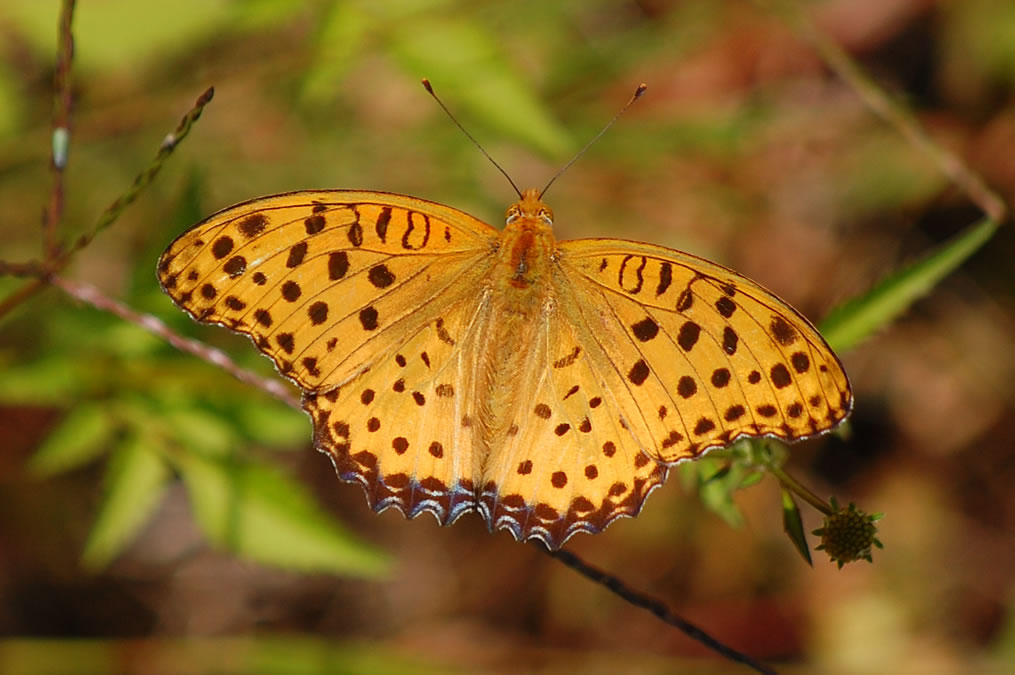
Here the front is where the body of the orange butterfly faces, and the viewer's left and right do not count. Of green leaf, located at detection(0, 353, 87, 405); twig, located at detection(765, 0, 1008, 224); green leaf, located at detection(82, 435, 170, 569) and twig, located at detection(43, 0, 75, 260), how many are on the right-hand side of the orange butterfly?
1

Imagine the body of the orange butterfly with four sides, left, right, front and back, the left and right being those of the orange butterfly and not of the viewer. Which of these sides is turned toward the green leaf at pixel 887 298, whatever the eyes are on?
right

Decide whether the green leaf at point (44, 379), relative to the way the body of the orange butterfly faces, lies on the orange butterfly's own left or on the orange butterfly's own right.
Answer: on the orange butterfly's own left

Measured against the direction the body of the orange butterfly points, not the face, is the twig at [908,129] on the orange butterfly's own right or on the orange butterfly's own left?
on the orange butterfly's own right

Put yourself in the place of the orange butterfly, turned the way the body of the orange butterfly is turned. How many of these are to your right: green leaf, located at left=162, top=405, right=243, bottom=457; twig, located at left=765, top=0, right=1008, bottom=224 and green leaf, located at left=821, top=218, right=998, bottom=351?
2

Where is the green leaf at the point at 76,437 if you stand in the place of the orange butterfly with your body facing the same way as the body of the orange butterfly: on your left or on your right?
on your left

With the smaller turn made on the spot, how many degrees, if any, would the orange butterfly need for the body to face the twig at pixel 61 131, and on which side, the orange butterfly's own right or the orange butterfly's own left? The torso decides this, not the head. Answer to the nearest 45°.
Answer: approximately 90° to the orange butterfly's own left

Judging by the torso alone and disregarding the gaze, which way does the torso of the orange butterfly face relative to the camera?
away from the camera
